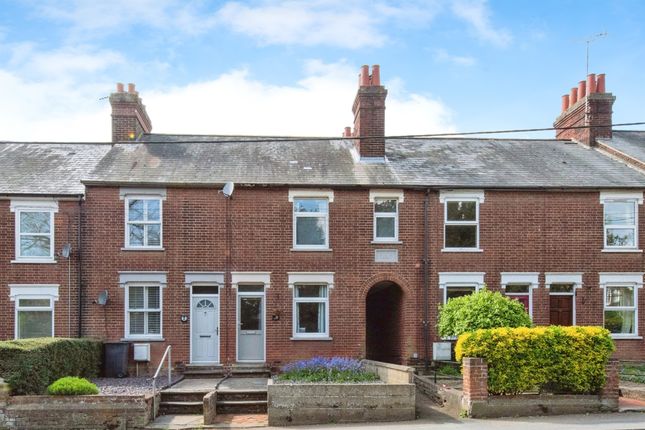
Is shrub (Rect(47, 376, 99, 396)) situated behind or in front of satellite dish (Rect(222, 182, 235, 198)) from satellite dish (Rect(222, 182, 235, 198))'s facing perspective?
in front

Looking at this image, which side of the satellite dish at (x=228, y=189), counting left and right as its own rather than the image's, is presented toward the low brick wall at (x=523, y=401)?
left

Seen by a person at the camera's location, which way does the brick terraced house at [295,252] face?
facing the viewer

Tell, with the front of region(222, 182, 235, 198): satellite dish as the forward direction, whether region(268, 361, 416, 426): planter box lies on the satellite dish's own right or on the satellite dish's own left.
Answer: on the satellite dish's own left

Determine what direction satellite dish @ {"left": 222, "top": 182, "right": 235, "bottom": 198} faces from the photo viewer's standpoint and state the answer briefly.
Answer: facing the viewer and to the left of the viewer
